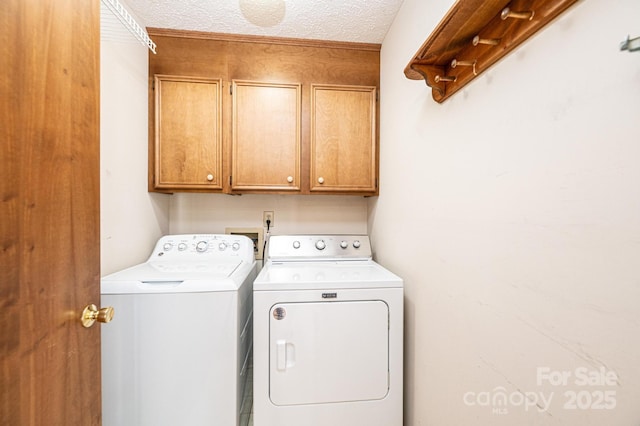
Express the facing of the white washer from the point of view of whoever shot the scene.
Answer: facing the viewer

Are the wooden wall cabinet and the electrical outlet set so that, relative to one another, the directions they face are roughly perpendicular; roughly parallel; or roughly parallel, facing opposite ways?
roughly parallel

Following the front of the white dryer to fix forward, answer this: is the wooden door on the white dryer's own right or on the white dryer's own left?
on the white dryer's own right

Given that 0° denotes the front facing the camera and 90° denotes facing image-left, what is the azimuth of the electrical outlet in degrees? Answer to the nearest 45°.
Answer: approximately 0°

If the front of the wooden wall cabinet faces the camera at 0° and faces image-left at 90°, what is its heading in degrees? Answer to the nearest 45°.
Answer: approximately 0°

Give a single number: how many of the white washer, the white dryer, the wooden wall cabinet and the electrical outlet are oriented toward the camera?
4

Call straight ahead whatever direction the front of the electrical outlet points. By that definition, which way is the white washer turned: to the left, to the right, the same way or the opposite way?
the same way

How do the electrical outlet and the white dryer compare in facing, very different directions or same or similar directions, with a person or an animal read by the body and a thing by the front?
same or similar directions

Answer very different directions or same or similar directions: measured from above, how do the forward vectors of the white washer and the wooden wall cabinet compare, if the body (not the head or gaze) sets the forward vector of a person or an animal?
same or similar directions

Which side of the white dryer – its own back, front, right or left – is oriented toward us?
front
